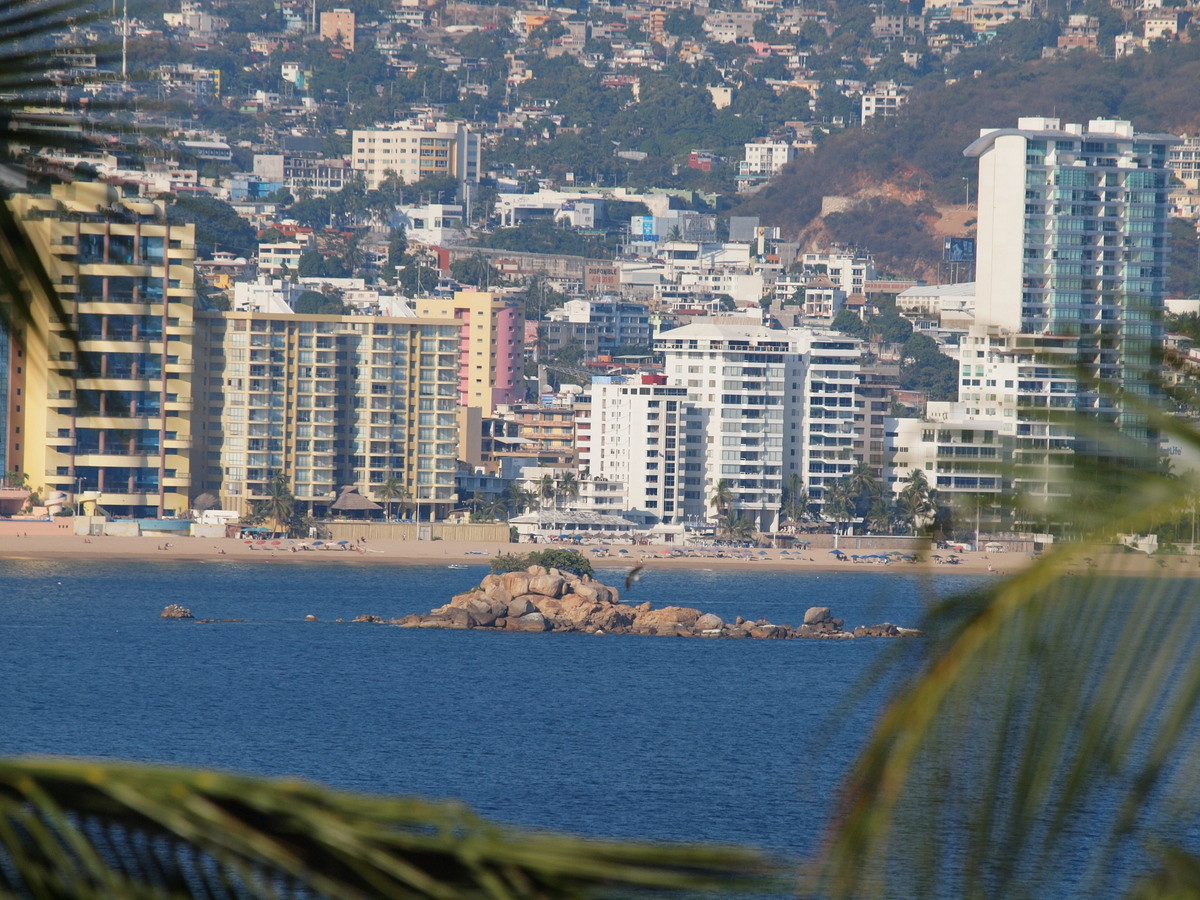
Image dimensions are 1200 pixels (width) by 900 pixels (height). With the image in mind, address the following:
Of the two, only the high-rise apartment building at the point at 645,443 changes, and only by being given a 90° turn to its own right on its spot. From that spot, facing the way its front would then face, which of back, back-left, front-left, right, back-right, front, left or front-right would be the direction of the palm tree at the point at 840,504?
back-left

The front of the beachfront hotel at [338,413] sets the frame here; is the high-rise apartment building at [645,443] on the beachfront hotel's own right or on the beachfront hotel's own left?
on the beachfront hotel's own left

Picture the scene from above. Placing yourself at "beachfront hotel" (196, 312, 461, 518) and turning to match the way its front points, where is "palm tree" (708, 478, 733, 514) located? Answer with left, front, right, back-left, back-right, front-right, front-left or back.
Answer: left

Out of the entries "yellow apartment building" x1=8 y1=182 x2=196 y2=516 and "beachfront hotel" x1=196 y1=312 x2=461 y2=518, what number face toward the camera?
2

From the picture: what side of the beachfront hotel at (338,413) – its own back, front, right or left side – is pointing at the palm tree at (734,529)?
left

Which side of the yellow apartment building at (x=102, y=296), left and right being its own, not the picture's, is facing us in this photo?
front

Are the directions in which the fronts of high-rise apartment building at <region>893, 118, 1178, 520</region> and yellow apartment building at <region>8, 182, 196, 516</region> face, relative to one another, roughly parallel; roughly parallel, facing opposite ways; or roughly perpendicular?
roughly parallel

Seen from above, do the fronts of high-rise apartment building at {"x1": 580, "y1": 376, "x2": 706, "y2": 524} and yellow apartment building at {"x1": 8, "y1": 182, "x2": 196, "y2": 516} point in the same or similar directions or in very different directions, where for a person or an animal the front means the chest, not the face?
same or similar directions

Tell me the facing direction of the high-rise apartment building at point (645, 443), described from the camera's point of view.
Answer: facing the viewer and to the right of the viewer

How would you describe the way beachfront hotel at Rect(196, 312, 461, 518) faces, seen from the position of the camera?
facing the viewer

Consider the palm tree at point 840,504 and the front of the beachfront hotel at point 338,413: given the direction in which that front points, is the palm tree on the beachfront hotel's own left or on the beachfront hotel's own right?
on the beachfront hotel's own left

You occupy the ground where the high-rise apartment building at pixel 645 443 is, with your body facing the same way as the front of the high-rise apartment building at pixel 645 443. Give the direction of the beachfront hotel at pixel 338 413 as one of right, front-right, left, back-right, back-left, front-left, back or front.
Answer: back-right

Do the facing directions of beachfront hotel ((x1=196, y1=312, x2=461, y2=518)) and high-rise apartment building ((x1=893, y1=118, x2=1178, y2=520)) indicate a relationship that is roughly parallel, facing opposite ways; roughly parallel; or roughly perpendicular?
roughly parallel

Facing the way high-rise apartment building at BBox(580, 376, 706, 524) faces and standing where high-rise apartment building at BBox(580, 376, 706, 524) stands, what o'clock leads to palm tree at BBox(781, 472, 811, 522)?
The palm tree is roughly at 10 o'clock from the high-rise apartment building.
